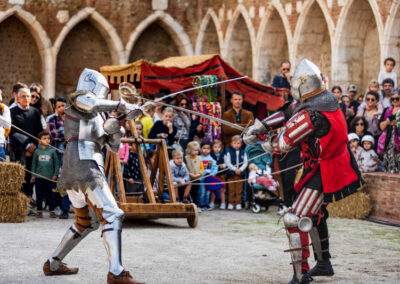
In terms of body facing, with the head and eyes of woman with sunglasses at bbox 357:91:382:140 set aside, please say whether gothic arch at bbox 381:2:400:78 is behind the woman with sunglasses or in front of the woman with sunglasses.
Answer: behind

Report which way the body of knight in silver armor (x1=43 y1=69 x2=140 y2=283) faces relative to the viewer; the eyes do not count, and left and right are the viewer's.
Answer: facing to the right of the viewer

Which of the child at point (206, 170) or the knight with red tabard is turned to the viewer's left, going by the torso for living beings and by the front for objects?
the knight with red tabard

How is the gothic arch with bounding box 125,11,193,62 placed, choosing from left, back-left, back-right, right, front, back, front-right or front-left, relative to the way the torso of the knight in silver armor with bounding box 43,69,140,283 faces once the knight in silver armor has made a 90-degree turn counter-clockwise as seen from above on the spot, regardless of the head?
front

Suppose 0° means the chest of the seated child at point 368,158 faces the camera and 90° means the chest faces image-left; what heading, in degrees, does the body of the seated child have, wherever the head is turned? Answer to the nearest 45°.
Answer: approximately 45°

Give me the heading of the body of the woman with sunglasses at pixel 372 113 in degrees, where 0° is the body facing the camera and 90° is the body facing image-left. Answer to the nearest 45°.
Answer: approximately 45°

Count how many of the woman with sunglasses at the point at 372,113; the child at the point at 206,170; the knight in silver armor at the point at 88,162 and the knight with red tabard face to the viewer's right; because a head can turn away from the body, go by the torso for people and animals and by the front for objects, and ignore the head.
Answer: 1

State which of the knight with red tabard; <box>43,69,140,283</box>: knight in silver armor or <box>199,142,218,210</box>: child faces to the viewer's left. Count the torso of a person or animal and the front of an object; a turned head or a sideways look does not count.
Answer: the knight with red tabard

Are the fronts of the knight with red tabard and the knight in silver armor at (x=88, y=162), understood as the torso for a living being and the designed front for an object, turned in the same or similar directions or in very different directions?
very different directions

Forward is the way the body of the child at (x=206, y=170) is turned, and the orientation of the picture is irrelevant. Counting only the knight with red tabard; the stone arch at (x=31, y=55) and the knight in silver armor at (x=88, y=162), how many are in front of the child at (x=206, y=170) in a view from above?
2

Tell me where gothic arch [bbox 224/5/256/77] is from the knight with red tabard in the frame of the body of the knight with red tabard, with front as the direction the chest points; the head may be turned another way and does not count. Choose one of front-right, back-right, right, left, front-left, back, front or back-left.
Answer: right

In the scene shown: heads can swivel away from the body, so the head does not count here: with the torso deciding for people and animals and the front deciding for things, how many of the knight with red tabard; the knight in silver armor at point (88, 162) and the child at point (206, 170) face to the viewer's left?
1

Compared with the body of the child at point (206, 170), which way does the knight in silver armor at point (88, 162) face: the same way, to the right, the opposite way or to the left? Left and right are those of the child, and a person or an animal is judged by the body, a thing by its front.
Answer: to the left

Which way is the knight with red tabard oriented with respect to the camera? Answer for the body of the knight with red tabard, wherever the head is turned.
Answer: to the viewer's left

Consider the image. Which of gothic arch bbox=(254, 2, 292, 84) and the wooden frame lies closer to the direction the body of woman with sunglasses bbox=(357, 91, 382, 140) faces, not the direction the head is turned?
the wooden frame

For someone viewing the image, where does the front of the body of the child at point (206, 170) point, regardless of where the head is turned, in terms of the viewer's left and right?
facing the viewer

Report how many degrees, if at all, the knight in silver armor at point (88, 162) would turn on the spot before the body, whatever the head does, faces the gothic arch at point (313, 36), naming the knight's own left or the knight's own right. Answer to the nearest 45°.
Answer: approximately 45° to the knight's own left
